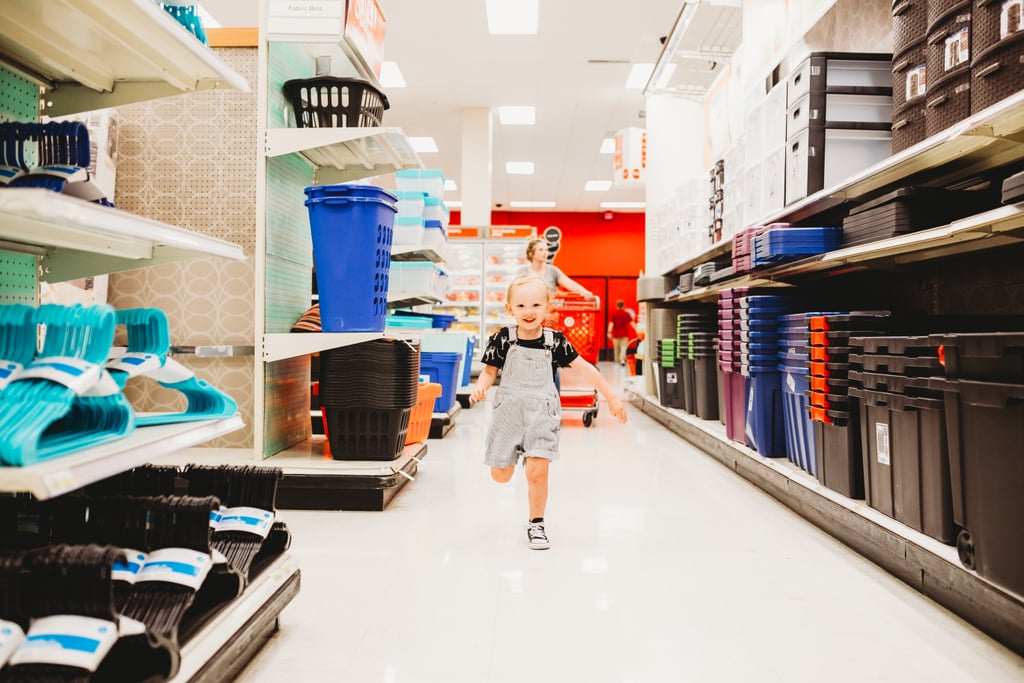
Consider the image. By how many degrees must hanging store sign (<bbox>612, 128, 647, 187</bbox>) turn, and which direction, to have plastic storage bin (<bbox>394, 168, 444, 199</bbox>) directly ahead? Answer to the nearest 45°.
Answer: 0° — it already faces it

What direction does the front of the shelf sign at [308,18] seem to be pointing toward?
toward the camera

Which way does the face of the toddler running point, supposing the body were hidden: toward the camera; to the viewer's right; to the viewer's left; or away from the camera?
toward the camera

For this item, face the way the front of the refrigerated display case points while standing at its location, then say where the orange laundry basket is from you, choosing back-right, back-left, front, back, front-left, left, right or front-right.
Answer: front

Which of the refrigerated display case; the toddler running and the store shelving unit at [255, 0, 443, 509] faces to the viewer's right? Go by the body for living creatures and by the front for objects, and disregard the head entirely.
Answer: the store shelving unit

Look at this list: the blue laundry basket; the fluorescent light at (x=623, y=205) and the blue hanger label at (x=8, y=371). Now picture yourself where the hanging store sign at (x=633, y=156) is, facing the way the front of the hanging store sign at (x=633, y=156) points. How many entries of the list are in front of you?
2

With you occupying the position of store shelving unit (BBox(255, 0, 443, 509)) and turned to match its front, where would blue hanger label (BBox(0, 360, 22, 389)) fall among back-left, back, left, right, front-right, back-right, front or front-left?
right

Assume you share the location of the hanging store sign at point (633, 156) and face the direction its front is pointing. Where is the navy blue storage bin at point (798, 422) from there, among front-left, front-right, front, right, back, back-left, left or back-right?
front

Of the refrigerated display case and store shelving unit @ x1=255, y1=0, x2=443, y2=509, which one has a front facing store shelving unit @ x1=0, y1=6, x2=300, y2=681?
the refrigerated display case

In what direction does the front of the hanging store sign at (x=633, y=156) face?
toward the camera

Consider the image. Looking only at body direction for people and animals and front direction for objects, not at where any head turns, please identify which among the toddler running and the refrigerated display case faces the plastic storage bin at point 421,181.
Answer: the refrigerated display case

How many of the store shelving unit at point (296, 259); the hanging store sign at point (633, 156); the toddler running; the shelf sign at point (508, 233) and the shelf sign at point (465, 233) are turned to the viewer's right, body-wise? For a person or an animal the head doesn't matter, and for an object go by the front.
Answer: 1

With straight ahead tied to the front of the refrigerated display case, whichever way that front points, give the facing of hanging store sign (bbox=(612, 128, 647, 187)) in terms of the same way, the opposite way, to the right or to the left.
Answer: the same way

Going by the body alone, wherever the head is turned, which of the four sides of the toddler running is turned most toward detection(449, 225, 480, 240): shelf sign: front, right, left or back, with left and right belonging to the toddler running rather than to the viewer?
back

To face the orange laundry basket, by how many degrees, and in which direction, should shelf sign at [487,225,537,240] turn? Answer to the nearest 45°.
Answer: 0° — it already faces it

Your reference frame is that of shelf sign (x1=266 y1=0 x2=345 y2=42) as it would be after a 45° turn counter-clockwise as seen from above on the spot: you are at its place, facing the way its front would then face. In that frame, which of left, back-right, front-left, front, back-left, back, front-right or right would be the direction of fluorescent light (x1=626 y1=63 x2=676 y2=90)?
left

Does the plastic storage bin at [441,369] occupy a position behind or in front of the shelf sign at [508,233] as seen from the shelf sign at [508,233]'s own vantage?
in front

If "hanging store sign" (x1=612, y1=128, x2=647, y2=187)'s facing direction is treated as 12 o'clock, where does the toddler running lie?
The toddler running is roughly at 12 o'clock from the hanging store sign.
